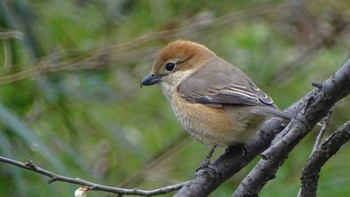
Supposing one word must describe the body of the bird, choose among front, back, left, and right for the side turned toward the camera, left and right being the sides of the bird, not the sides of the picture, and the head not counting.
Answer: left
